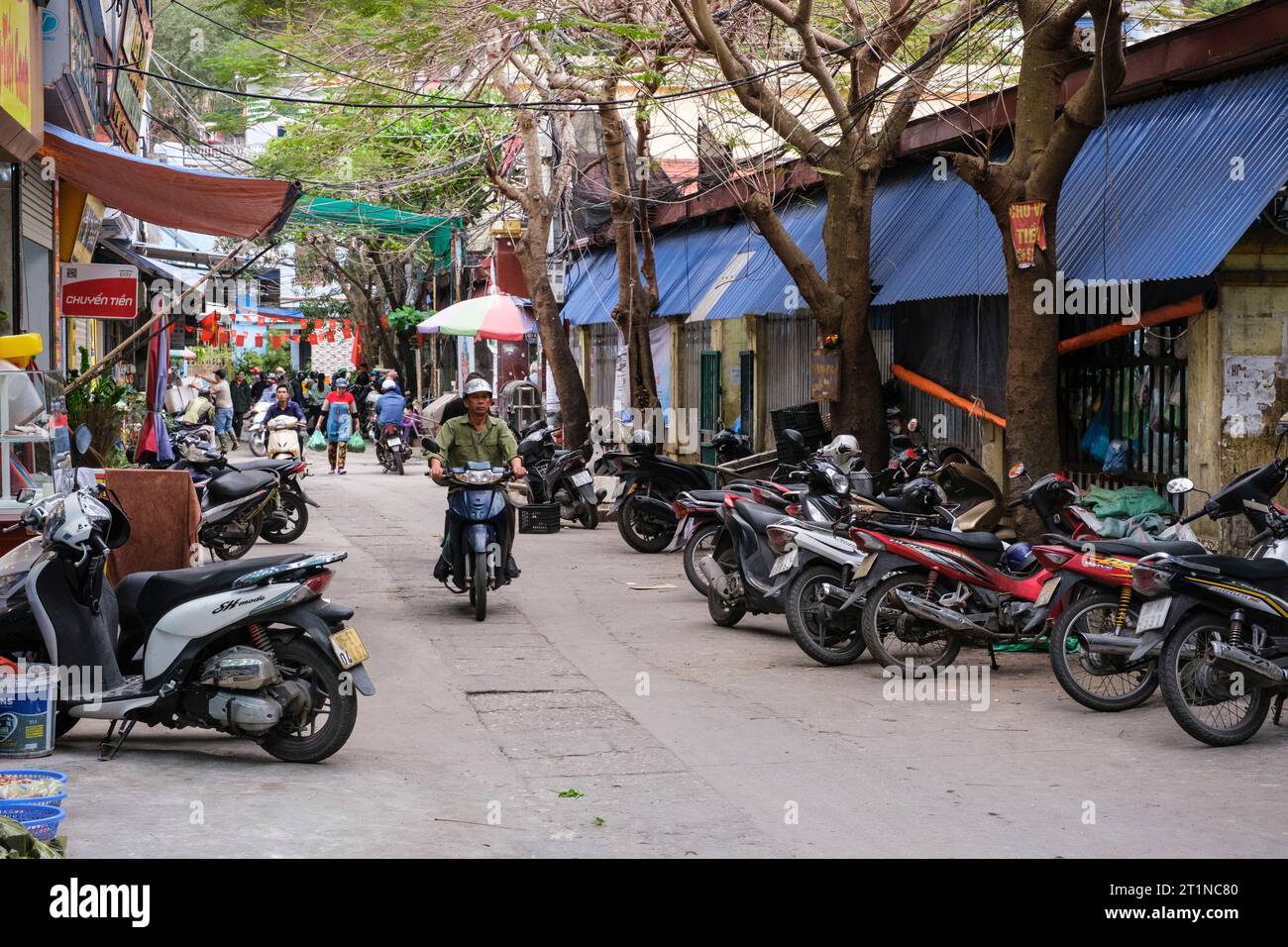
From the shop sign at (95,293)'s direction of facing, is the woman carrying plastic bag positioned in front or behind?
behind

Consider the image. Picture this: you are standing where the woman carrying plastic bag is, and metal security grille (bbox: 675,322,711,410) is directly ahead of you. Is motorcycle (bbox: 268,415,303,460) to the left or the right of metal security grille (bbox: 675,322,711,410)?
right

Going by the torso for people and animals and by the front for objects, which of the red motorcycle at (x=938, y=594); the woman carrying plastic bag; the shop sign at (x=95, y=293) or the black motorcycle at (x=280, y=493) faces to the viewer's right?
the red motorcycle

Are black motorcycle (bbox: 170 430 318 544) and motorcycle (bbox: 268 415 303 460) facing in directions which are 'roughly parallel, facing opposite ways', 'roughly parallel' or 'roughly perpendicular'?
roughly perpendicular

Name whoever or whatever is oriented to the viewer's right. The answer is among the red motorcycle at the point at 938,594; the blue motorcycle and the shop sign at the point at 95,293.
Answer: the red motorcycle

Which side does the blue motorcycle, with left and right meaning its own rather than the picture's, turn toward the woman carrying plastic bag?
back

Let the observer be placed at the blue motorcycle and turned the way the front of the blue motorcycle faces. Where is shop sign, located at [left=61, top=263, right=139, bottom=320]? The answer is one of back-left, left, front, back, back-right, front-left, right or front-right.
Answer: back-right

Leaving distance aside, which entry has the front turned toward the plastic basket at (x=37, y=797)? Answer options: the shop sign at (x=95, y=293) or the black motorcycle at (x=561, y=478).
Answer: the shop sign
